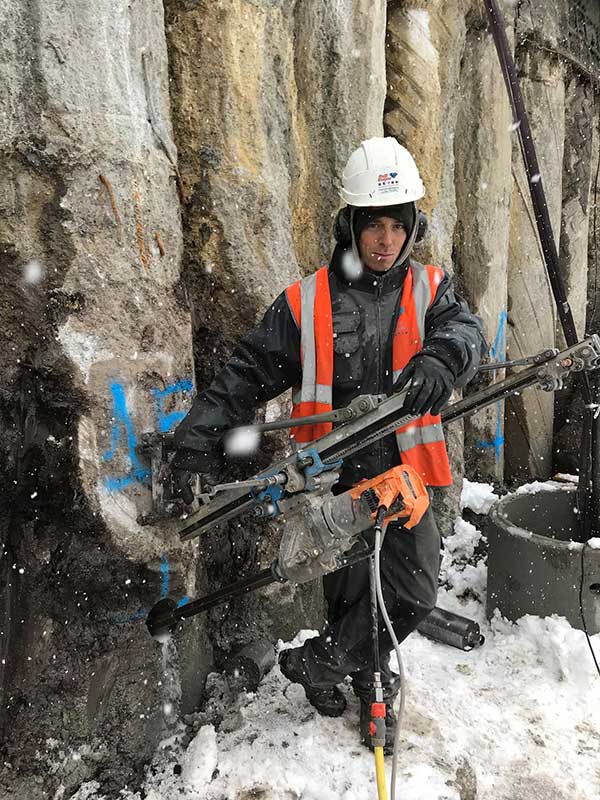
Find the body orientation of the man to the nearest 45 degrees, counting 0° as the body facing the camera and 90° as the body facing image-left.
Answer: approximately 0°

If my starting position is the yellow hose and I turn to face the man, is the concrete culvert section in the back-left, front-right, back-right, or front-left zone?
front-right

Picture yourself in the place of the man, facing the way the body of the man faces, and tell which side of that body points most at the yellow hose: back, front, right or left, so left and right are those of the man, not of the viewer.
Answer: front

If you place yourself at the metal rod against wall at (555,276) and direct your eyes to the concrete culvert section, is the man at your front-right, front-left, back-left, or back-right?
front-right

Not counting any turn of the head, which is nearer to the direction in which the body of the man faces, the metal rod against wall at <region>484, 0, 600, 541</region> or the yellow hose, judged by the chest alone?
the yellow hose

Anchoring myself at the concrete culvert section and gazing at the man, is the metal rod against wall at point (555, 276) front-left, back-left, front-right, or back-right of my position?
back-right

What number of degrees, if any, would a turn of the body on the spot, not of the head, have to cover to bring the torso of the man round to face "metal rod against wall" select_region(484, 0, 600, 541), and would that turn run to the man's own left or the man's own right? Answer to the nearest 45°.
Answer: approximately 135° to the man's own left

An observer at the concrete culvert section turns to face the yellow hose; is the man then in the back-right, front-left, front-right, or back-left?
front-right

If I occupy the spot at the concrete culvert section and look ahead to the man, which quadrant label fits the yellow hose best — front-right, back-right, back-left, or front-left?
front-left
